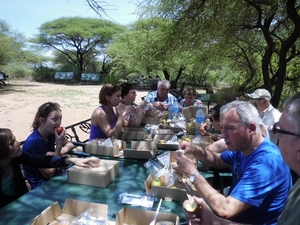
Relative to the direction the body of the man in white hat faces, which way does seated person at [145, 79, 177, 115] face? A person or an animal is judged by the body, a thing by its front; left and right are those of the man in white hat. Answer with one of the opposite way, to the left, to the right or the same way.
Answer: to the left

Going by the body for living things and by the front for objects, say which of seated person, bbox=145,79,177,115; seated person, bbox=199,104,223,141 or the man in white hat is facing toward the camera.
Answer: seated person, bbox=145,79,177,115

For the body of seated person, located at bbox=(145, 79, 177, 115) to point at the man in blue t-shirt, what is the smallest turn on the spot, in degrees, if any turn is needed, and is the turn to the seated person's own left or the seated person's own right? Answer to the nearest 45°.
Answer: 0° — they already face them

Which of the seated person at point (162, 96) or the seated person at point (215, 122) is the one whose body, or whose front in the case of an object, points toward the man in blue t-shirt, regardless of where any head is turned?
the seated person at point (162, 96)

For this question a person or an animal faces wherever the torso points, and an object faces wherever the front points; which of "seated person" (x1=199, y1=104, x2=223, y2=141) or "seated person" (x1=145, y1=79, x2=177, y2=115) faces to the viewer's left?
"seated person" (x1=199, y1=104, x2=223, y2=141)

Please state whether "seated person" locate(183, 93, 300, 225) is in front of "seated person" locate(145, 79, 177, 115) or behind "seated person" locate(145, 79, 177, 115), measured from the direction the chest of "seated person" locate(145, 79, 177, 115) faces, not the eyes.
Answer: in front

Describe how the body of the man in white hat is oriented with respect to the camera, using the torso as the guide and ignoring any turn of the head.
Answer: to the viewer's left

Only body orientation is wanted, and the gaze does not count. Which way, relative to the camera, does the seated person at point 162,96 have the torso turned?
toward the camera

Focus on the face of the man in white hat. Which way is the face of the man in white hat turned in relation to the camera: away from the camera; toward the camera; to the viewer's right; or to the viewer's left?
to the viewer's left

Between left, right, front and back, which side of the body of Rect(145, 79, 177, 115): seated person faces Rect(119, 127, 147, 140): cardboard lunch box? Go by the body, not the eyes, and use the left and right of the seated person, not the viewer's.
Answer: front

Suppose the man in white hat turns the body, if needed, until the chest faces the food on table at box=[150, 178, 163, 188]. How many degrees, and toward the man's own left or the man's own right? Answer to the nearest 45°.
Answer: approximately 90° to the man's own left

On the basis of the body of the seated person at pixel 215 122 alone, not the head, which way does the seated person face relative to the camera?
to the viewer's left

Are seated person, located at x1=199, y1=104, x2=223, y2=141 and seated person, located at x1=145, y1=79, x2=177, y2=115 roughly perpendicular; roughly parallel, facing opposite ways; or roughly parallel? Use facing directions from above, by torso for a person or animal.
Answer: roughly perpendicular
